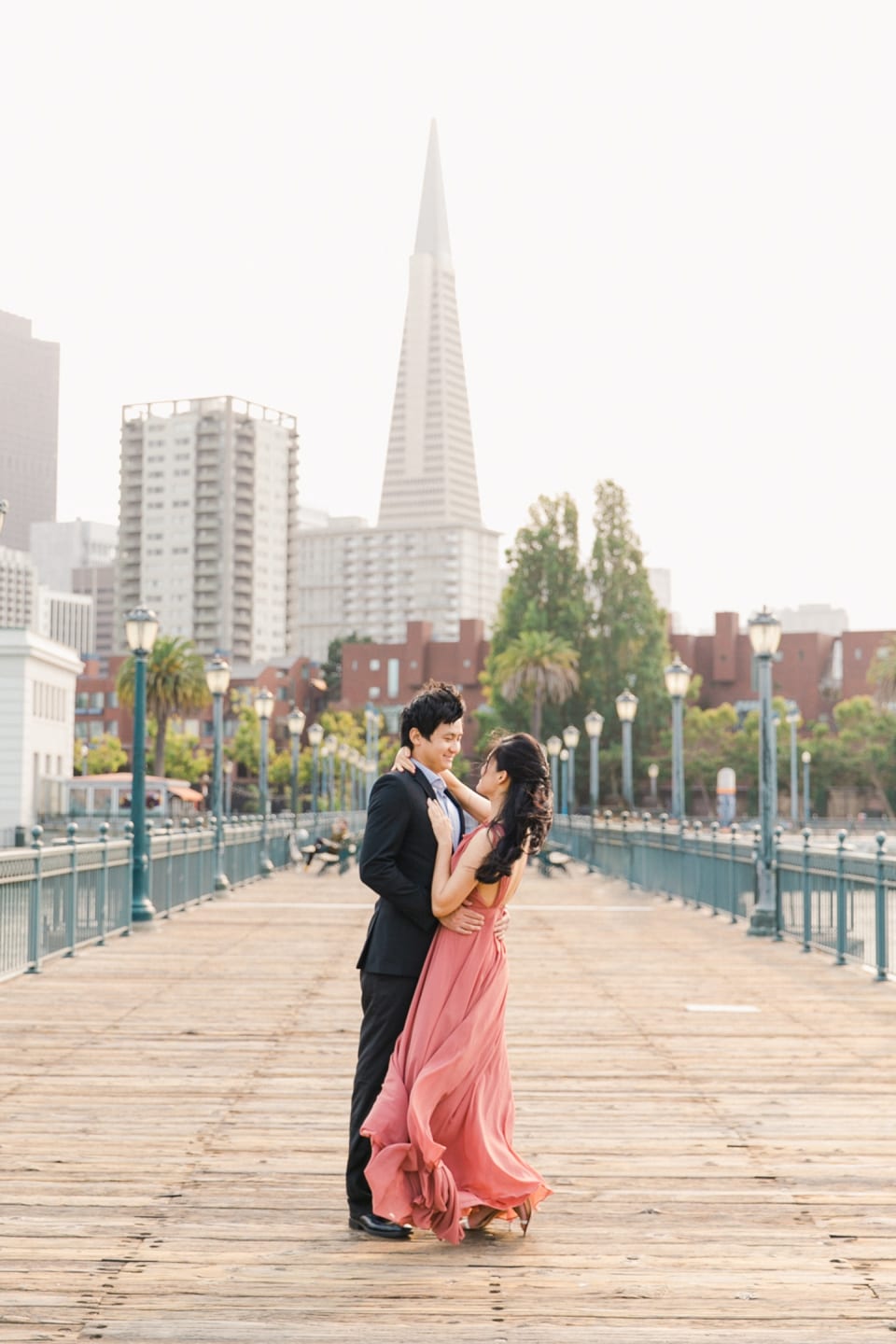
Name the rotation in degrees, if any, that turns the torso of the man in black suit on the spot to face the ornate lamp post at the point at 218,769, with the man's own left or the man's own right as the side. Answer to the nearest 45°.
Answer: approximately 90° to the man's own left

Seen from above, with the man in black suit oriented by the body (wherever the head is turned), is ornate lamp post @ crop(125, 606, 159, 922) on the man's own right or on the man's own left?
on the man's own left

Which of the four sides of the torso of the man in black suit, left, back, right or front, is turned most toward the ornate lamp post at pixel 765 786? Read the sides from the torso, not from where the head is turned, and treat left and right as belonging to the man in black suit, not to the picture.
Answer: left

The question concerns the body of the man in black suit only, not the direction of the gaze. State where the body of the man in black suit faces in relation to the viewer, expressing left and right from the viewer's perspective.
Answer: facing to the right of the viewer

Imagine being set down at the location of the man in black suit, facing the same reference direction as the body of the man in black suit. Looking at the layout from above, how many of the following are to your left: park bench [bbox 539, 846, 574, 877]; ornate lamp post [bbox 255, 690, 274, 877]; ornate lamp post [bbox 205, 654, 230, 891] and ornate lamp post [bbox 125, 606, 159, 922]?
4

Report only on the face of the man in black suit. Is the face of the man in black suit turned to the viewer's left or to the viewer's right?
to the viewer's right

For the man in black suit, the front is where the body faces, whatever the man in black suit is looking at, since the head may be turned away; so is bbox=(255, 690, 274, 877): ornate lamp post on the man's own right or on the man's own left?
on the man's own left

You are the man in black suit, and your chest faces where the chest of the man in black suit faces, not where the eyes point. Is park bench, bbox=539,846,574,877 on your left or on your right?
on your left

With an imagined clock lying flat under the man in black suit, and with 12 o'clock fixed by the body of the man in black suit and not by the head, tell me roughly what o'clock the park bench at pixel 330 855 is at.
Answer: The park bench is roughly at 9 o'clock from the man in black suit.

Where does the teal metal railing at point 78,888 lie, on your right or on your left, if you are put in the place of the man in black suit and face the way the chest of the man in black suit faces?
on your left
